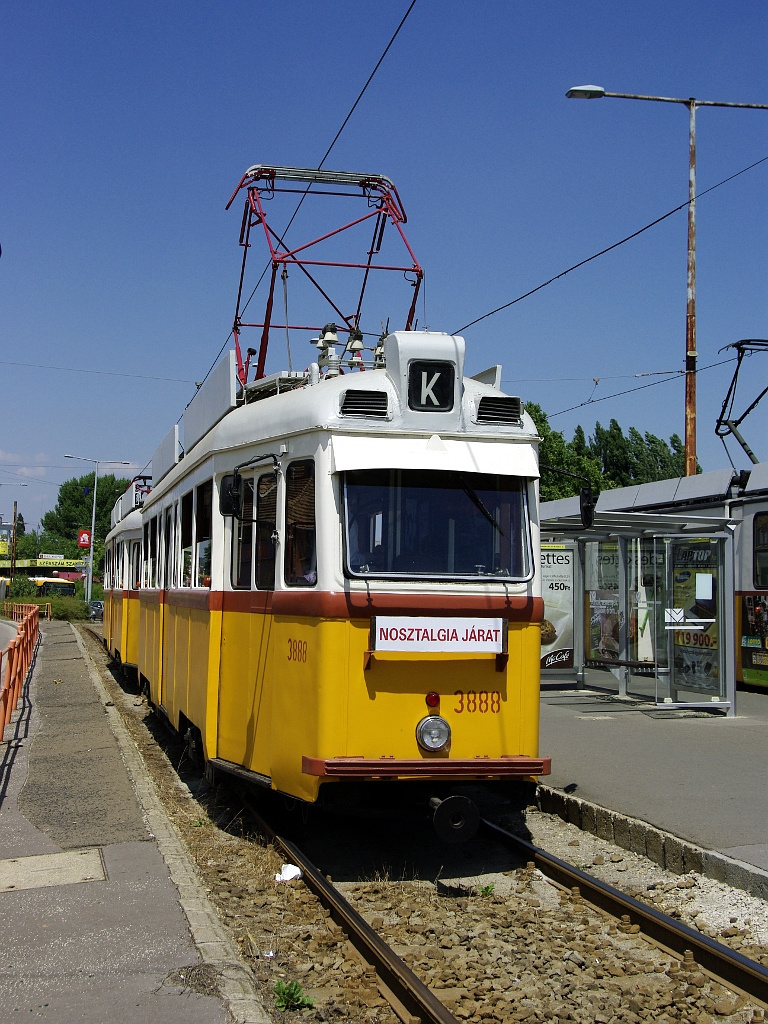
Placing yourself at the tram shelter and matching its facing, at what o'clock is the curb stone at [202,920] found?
The curb stone is roughly at 11 o'clock from the tram shelter.

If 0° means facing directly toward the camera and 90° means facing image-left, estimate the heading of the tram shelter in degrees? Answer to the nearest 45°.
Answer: approximately 45°

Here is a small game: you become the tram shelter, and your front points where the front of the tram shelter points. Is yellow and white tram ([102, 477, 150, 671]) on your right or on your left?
on your right

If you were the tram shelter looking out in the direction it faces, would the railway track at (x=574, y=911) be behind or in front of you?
in front

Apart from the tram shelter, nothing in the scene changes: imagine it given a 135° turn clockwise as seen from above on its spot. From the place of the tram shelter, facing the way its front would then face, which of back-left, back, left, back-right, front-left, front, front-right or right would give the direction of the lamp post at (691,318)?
front

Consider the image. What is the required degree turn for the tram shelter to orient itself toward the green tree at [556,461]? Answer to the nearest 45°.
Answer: approximately 135° to its right
